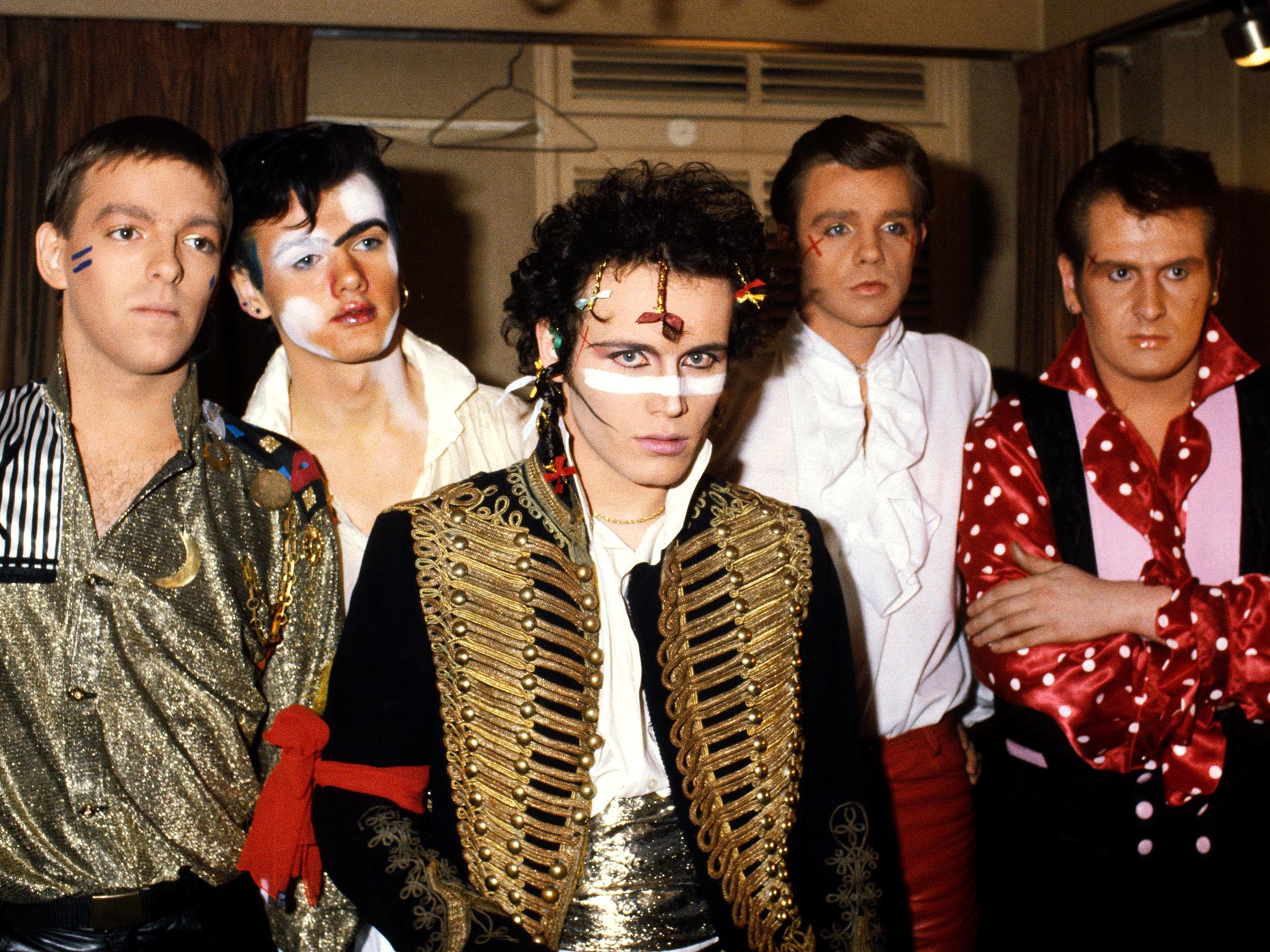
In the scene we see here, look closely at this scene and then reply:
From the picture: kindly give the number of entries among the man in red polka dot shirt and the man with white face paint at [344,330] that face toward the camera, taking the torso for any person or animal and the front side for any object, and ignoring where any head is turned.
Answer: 2

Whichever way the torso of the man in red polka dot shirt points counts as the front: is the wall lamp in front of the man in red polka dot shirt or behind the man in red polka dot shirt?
behind

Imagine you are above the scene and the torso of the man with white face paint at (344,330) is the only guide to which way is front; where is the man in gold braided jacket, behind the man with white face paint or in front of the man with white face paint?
in front

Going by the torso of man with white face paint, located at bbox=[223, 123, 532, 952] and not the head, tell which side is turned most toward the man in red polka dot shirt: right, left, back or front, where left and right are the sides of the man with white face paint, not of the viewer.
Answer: left

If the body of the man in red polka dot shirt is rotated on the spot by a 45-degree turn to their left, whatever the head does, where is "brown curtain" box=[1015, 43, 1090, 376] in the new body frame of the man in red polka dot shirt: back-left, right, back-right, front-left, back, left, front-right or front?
back-left

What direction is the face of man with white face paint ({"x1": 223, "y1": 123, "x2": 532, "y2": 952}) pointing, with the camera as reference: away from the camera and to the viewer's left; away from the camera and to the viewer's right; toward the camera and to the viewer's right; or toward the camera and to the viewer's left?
toward the camera and to the viewer's right

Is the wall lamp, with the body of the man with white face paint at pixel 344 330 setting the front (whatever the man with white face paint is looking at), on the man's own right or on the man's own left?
on the man's own left

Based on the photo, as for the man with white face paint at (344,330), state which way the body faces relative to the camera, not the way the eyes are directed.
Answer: toward the camera
